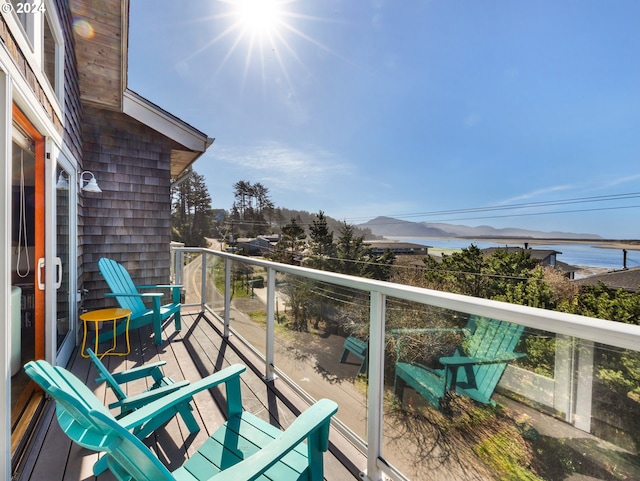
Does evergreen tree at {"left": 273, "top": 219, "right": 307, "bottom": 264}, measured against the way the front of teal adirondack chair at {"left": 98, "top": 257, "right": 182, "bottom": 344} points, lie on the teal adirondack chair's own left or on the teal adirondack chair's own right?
on the teal adirondack chair's own left

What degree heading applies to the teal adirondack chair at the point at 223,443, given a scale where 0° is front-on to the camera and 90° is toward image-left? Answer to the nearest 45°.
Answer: approximately 225°

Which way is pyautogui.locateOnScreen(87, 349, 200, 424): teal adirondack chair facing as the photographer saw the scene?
facing away from the viewer and to the right of the viewer

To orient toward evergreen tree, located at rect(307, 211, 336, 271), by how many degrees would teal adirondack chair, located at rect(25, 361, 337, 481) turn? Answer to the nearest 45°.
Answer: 0° — it already faces it

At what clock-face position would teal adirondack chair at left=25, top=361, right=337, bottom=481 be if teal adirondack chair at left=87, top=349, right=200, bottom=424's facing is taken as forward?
teal adirondack chair at left=25, top=361, right=337, bottom=481 is roughly at 4 o'clock from teal adirondack chair at left=87, top=349, right=200, bottom=424.

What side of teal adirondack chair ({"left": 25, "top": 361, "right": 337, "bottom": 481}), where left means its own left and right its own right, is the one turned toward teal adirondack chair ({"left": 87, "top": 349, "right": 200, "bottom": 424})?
left

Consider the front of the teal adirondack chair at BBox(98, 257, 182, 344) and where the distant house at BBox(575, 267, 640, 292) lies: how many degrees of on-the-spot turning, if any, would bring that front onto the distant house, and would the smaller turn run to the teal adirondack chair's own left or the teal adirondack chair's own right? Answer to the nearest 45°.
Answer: approximately 45° to the teal adirondack chair's own left

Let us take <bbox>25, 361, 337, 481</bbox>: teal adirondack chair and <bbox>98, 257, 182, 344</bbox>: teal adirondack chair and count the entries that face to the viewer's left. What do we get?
0

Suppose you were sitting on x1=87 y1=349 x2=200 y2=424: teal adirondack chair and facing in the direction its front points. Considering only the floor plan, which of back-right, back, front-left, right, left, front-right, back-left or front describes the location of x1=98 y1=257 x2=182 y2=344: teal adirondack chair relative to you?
front-left

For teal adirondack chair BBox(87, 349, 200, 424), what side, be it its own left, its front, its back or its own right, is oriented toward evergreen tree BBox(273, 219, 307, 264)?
left

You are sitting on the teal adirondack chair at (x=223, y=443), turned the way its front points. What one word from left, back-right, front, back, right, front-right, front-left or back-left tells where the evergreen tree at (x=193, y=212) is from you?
front-left

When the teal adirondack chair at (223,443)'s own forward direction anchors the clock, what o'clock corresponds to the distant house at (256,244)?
The distant house is roughly at 11 o'clock from the teal adirondack chair.

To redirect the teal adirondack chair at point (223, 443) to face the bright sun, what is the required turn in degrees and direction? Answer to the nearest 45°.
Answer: approximately 45° to its left

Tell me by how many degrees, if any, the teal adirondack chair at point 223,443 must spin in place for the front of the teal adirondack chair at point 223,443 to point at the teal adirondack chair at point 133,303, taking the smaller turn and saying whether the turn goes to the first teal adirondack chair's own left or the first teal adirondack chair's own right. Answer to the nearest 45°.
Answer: approximately 45° to the first teal adirondack chair's own left

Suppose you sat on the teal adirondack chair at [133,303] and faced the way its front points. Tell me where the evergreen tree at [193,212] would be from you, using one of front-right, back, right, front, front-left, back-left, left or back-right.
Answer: back-left

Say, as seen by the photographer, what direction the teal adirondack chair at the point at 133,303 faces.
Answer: facing the viewer and to the right of the viewer

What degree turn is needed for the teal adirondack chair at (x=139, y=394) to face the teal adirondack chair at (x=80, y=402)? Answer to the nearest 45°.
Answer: approximately 135° to its right

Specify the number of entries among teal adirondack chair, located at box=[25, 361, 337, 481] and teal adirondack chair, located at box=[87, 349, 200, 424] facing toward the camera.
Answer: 0
